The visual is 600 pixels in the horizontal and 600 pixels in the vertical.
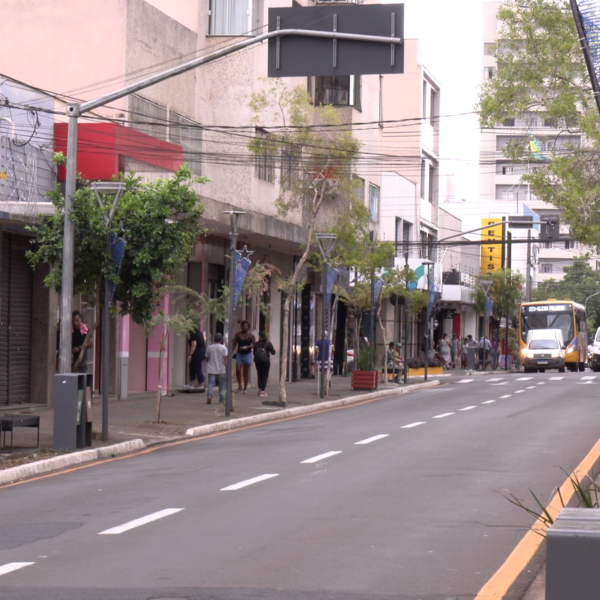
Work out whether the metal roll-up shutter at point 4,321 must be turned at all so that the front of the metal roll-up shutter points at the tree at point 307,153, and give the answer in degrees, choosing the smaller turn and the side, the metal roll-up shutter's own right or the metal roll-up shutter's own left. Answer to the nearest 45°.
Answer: approximately 90° to the metal roll-up shutter's own left

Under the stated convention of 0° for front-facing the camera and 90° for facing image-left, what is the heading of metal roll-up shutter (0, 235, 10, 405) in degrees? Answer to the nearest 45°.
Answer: approximately 315°
